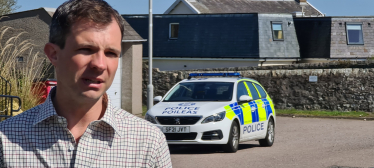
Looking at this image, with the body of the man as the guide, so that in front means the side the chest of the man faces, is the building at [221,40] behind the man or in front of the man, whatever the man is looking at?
behind

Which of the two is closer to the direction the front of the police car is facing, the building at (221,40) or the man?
the man

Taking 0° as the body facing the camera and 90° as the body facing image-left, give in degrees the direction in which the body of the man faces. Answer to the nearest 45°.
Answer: approximately 0°

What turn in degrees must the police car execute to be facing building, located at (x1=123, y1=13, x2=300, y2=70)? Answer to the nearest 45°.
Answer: approximately 135° to its right

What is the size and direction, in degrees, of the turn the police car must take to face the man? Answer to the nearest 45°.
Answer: approximately 45° to its left

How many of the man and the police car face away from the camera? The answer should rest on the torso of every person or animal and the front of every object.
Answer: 0

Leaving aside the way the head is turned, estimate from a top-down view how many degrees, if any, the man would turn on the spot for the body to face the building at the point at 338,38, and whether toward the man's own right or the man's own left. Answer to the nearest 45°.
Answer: approximately 135° to the man's own left

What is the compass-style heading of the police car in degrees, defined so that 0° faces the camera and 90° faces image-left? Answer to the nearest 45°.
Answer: approximately 45°
